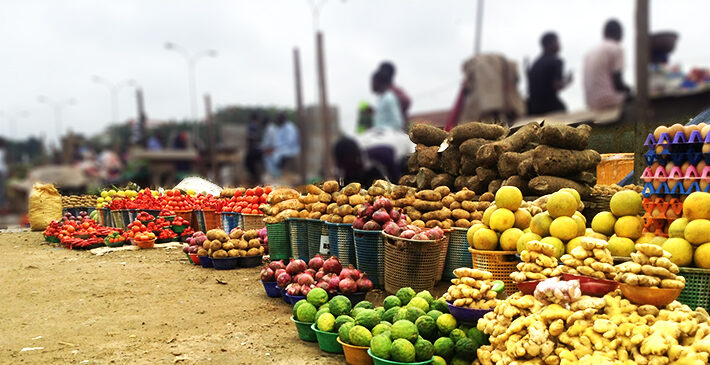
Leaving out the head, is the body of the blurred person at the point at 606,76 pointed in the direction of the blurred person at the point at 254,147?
no

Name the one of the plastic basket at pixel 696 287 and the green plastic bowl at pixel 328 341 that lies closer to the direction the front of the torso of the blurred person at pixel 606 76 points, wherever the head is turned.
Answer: the plastic basket

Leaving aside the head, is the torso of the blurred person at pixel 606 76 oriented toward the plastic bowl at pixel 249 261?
no

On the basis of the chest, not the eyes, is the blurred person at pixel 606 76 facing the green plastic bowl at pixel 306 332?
no
